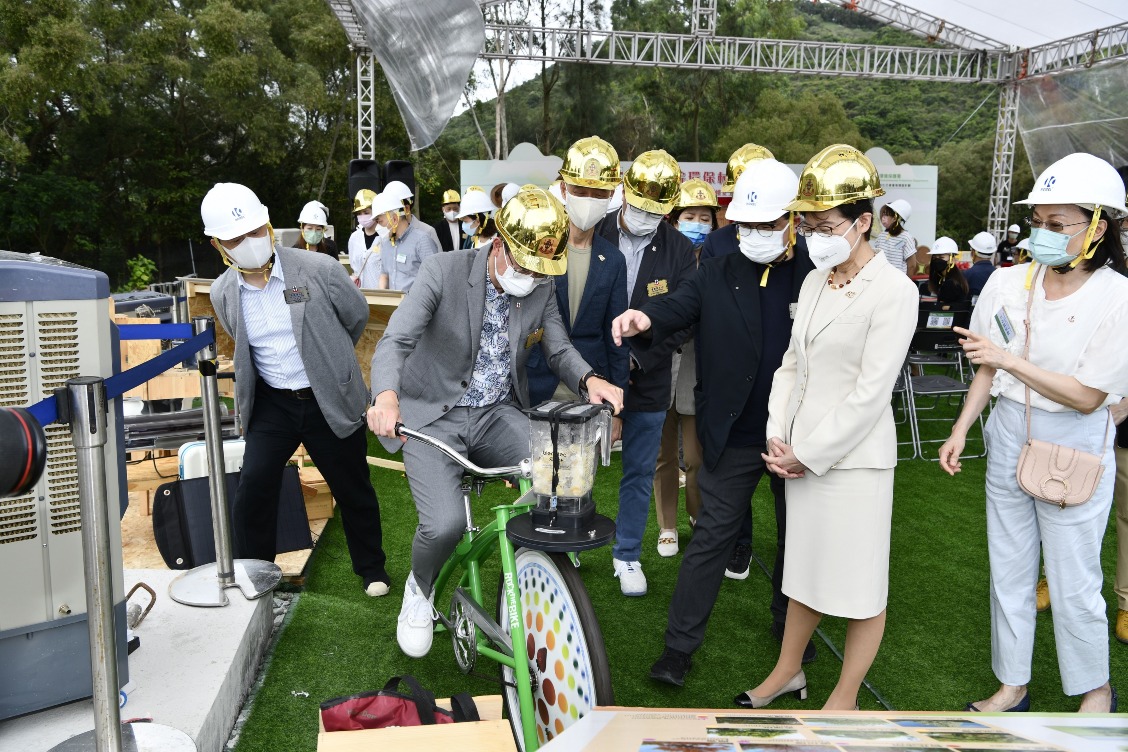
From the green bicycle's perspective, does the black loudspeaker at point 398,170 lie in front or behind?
behind

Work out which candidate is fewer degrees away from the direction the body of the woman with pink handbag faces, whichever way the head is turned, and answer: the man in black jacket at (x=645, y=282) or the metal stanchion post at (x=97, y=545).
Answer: the metal stanchion post

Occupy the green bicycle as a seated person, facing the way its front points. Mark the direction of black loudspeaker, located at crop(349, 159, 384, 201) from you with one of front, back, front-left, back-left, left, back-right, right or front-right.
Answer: back-left

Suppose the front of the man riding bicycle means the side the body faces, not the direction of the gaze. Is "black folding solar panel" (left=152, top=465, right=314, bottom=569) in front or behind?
behind

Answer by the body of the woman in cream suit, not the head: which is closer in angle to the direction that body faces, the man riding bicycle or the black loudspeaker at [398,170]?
the man riding bicycle

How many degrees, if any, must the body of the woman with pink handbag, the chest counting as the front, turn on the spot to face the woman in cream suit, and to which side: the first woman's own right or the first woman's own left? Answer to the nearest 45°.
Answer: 0° — they already face them

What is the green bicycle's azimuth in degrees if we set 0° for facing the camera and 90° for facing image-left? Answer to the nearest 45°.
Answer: approximately 315°
